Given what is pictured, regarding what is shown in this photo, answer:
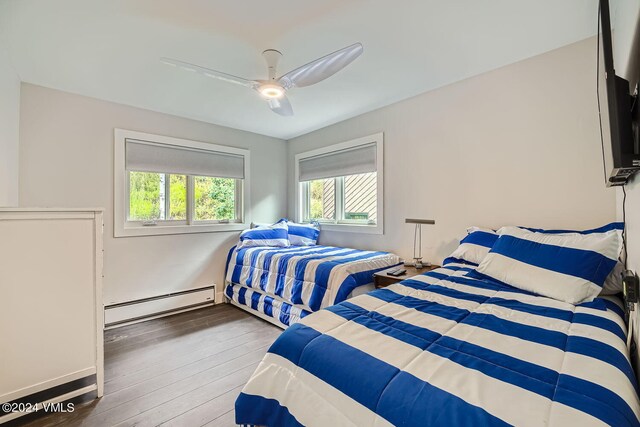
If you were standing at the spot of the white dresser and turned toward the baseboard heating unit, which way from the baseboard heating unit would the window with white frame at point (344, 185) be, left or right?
right

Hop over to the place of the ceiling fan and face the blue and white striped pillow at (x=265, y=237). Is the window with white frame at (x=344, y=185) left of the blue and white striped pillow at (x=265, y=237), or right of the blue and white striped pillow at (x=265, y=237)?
right

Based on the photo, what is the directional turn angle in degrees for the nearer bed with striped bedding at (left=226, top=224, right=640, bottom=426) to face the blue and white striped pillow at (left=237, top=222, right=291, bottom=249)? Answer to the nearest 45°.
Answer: approximately 90° to its right

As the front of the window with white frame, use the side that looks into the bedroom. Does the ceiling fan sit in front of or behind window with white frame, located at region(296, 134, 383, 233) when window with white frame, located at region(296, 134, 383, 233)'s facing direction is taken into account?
in front

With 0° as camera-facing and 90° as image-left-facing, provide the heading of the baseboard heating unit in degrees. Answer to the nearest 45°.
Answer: approximately 315°

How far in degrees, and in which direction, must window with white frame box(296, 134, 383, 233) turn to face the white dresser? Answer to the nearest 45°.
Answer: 0° — it already faces it

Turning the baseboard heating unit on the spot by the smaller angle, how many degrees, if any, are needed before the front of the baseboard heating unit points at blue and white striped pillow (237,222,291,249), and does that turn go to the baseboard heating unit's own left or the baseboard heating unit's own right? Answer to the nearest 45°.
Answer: approximately 45° to the baseboard heating unit's own left

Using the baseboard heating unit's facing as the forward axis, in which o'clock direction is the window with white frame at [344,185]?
The window with white frame is roughly at 11 o'clock from the baseboard heating unit.

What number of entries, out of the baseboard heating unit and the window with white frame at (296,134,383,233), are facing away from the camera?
0

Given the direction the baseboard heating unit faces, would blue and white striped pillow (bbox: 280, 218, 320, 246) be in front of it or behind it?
in front

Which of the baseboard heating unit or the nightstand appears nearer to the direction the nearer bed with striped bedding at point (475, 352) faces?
the baseboard heating unit

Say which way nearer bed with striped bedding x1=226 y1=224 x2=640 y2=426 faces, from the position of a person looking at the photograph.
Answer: facing the viewer and to the left of the viewer

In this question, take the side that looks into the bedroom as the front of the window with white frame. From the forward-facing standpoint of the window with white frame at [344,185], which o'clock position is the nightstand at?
The nightstand is roughly at 10 o'clock from the window with white frame.

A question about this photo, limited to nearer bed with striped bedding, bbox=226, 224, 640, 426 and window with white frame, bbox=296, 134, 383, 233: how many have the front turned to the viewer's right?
0

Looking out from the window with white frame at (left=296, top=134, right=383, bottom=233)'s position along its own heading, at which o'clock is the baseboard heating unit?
The baseboard heating unit is roughly at 1 o'clock from the window with white frame.

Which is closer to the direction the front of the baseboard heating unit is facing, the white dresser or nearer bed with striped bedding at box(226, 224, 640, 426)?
the nearer bed with striped bedding
